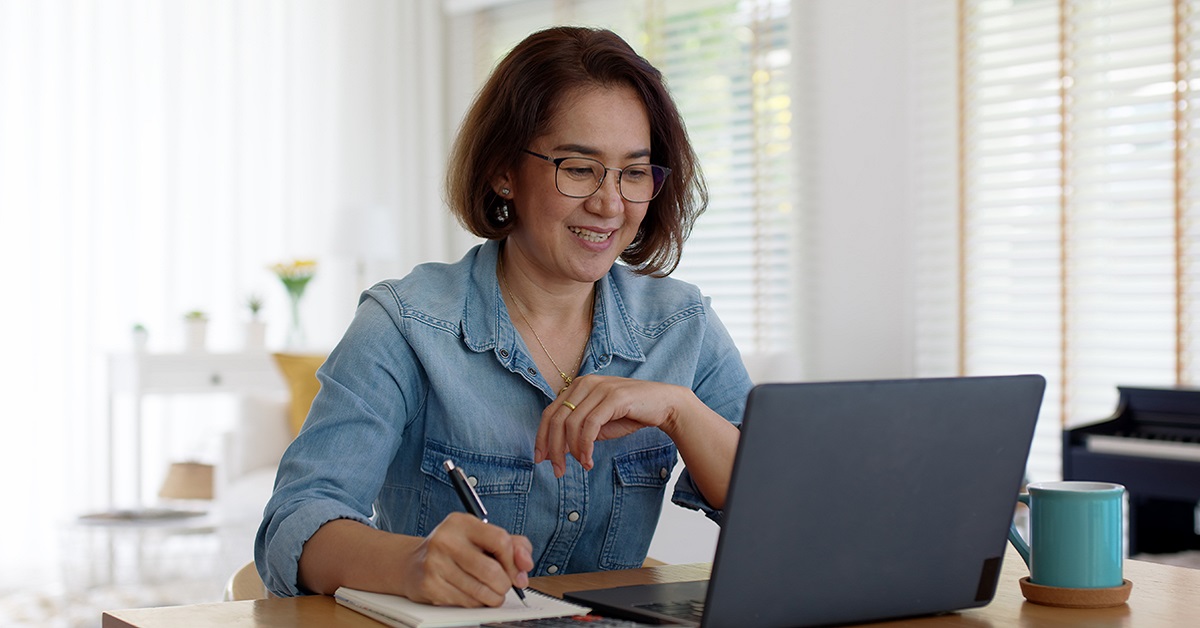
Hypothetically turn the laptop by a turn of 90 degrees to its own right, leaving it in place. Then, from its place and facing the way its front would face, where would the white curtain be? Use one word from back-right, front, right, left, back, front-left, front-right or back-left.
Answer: left

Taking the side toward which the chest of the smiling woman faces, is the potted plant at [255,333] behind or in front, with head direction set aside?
behind

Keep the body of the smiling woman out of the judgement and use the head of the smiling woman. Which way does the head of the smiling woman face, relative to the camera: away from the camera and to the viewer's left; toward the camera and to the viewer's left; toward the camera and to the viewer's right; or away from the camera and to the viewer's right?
toward the camera and to the viewer's right

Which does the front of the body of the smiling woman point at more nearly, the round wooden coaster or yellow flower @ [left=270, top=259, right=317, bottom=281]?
the round wooden coaster

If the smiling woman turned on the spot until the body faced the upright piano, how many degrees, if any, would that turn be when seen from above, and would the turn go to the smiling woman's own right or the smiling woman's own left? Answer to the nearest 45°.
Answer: approximately 90° to the smiling woman's own left

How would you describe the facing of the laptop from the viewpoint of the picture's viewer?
facing away from the viewer and to the left of the viewer

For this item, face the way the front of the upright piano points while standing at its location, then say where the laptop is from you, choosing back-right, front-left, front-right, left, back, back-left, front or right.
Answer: front-left

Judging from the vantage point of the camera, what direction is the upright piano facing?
facing the viewer and to the left of the viewer

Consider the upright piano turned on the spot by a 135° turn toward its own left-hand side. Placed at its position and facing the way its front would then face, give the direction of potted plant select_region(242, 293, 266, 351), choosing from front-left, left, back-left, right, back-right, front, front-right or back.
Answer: back

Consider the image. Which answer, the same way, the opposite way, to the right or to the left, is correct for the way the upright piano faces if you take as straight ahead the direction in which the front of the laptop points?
to the left

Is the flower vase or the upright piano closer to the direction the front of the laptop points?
the flower vase

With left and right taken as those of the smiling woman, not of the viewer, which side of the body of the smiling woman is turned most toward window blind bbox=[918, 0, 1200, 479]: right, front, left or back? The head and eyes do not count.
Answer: left

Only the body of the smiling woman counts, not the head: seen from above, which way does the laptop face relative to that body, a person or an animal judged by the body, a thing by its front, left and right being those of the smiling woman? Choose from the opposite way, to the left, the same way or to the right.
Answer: the opposite way

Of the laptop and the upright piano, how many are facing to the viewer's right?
0

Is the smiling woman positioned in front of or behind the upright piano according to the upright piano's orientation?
in front

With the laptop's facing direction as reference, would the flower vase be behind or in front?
in front

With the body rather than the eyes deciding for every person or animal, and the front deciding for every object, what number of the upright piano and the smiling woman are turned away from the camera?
0
